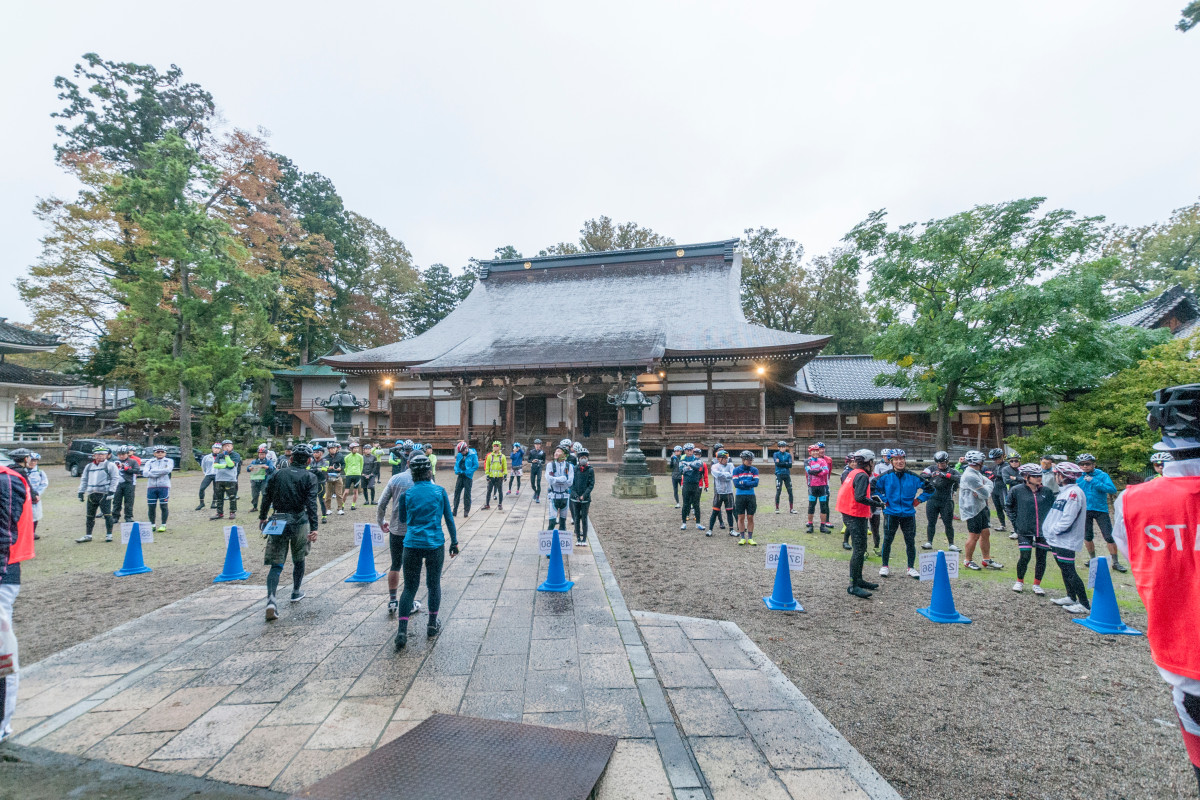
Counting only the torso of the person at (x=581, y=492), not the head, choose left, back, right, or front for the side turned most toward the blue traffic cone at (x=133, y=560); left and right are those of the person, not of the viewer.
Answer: right

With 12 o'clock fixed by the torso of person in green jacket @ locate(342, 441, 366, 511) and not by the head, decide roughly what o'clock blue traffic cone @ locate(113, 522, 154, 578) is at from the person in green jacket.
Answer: The blue traffic cone is roughly at 1 o'clock from the person in green jacket.

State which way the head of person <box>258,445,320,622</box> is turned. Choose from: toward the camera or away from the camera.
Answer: away from the camera

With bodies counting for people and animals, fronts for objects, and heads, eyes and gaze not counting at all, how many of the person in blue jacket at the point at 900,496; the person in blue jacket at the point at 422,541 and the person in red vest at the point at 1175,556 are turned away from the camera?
2

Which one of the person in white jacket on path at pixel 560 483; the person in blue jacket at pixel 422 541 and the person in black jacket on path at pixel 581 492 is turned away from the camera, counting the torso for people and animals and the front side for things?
the person in blue jacket

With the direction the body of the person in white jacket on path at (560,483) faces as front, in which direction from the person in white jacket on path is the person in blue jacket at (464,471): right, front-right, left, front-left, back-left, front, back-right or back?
back-right

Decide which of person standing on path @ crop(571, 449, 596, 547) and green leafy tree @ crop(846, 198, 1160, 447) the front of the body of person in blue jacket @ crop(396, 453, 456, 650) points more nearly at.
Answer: the person standing on path

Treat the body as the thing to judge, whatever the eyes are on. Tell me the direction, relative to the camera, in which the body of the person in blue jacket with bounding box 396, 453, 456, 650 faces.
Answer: away from the camera
